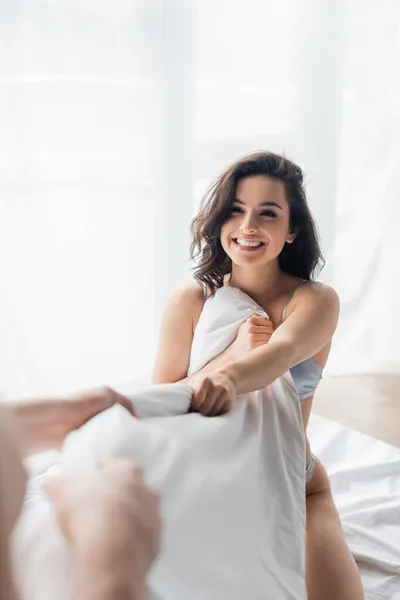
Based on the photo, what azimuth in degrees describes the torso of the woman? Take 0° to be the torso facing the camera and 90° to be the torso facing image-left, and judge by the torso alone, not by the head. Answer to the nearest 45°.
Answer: approximately 45°
